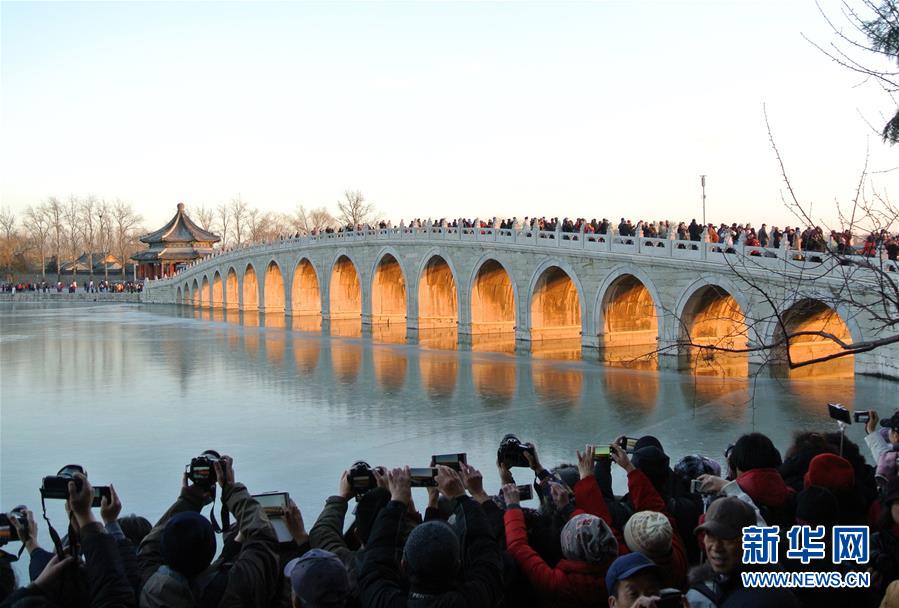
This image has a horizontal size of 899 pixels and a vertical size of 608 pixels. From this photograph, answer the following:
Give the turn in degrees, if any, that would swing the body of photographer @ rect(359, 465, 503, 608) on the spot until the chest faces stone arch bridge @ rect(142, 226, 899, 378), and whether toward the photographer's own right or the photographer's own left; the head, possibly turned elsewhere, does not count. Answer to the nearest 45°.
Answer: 0° — they already face it

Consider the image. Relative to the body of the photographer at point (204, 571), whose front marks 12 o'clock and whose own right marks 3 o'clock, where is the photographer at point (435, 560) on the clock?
the photographer at point (435, 560) is roughly at 4 o'clock from the photographer at point (204, 571).

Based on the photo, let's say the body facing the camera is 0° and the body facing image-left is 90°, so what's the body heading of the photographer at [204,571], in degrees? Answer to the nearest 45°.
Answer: approximately 180°

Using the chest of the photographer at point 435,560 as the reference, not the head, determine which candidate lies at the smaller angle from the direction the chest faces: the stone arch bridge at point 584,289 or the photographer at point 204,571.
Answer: the stone arch bridge

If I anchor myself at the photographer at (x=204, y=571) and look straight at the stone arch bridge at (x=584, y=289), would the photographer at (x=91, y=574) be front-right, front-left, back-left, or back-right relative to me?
back-left

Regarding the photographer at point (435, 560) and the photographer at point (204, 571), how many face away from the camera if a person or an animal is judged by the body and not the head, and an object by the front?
2

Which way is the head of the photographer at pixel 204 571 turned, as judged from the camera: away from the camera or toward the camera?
away from the camera

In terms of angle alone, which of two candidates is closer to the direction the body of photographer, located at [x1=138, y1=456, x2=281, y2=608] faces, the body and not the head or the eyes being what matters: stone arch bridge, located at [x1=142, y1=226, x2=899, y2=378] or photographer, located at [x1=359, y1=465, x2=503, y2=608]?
the stone arch bridge

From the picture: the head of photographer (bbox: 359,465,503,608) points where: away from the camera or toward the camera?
away from the camera

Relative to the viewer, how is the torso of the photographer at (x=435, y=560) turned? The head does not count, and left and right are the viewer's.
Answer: facing away from the viewer
